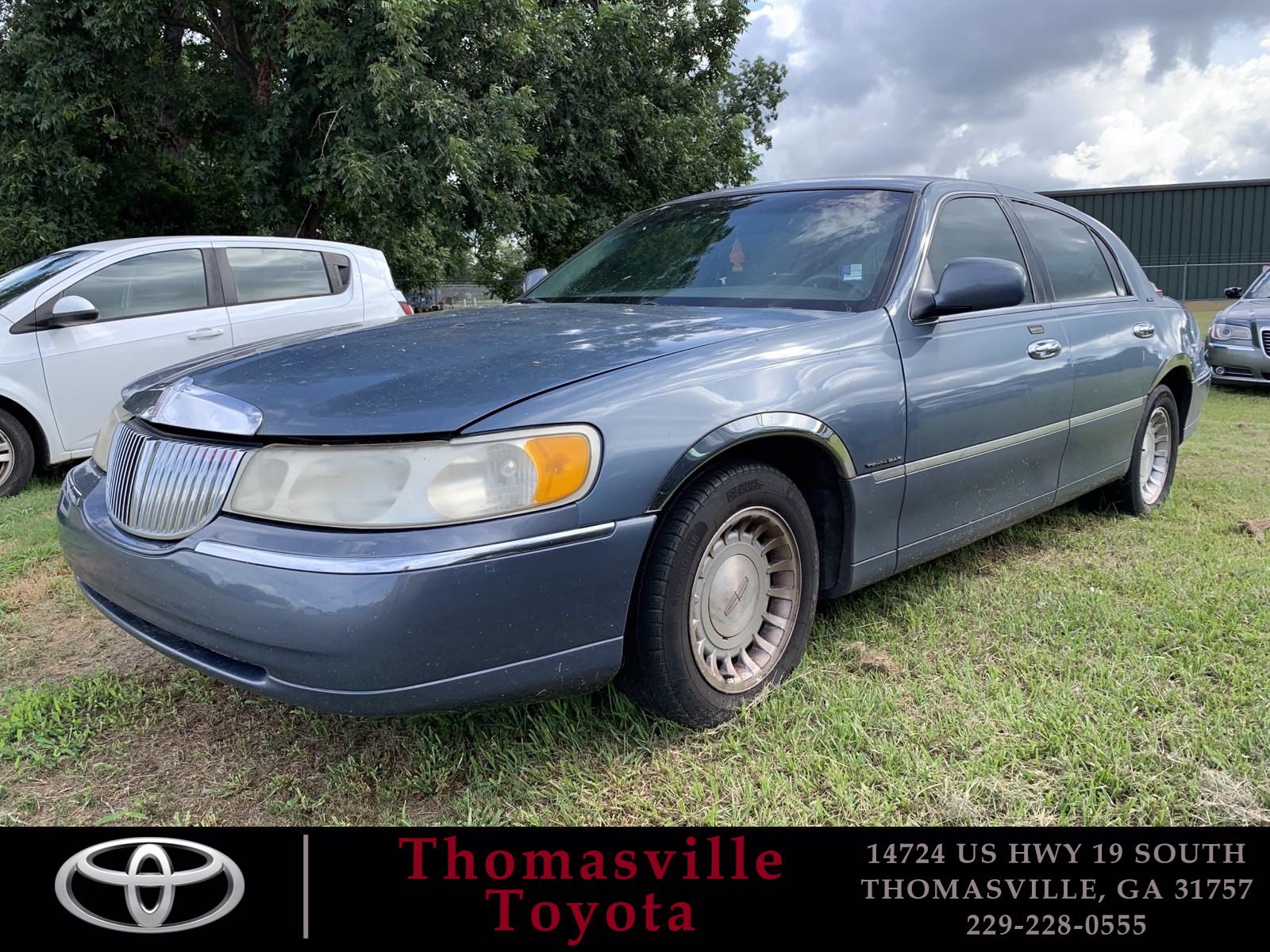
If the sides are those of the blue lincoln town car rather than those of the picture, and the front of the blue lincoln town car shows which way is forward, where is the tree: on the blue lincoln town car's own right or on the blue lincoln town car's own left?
on the blue lincoln town car's own right

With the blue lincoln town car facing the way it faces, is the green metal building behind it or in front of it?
behind

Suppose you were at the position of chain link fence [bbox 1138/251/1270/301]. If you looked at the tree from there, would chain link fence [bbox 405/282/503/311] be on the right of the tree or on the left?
right

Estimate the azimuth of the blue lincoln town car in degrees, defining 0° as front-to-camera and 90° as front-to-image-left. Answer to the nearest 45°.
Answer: approximately 45°

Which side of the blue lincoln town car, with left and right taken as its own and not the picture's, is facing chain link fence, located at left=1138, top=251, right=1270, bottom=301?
back

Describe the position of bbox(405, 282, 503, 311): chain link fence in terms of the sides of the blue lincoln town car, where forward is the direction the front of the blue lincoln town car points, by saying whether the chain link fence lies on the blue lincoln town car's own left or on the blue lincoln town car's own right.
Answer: on the blue lincoln town car's own right
